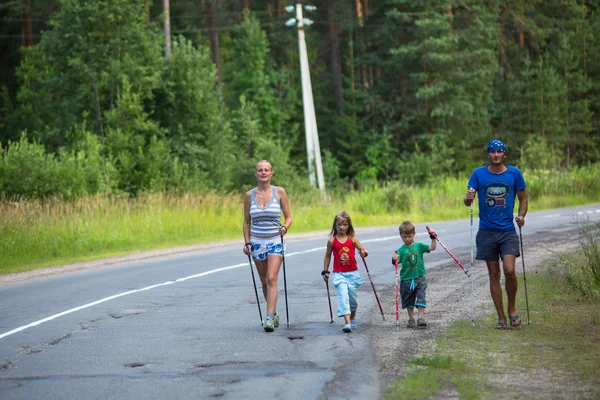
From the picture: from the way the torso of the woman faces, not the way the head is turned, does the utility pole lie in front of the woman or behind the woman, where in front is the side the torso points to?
behind

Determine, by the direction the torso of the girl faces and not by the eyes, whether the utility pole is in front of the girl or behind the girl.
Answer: behind

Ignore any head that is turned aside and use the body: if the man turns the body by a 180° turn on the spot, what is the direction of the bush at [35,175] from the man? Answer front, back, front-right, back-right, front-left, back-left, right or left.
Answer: front-left

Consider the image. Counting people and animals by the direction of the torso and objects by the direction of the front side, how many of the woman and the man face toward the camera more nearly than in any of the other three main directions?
2

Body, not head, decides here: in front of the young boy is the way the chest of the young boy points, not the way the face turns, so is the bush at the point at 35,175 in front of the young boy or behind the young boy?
behind

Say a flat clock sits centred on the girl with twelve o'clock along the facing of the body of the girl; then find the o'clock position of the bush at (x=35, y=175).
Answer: The bush is roughly at 5 o'clock from the girl.

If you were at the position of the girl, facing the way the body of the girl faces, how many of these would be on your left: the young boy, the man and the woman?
2

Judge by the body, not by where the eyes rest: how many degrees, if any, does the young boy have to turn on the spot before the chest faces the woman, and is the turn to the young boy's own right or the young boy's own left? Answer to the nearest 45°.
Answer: approximately 90° to the young boy's own right

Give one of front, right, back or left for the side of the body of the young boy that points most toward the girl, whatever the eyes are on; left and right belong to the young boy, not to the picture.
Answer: right

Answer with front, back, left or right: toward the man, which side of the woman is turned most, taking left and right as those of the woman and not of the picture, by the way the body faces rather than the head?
left
